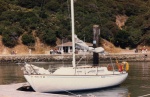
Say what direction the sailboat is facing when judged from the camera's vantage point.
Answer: facing to the left of the viewer
